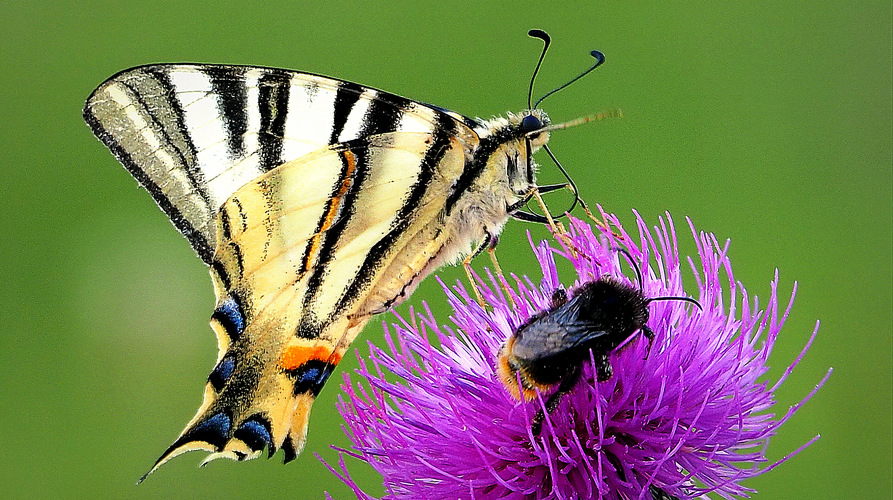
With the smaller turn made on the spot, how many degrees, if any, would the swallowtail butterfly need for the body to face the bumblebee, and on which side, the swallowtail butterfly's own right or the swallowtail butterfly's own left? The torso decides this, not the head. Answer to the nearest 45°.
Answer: approximately 45° to the swallowtail butterfly's own right

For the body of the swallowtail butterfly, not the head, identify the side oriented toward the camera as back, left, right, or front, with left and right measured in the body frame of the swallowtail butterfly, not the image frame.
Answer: right
